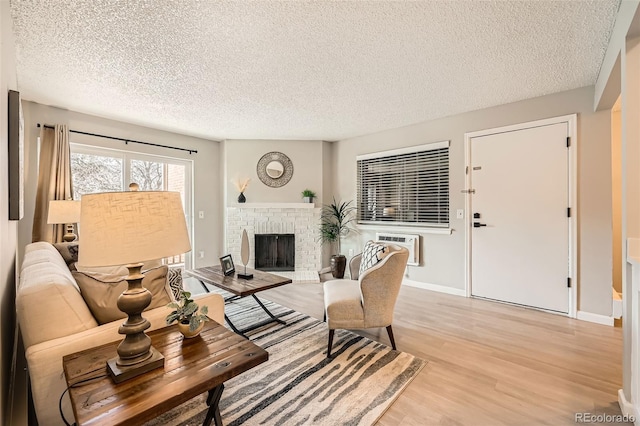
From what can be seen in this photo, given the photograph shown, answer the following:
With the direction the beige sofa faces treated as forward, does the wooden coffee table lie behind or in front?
in front

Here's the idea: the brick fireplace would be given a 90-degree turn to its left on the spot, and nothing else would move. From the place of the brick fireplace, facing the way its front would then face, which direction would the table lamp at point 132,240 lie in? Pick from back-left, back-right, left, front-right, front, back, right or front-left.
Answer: right

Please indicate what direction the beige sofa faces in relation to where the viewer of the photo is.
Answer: facing to the right of the viewer

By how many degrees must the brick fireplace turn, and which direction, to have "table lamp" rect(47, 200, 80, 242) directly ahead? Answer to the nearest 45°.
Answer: approximately 45° to its right

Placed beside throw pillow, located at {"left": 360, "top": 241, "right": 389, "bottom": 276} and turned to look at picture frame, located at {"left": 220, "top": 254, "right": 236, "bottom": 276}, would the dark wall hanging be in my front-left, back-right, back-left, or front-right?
front-left

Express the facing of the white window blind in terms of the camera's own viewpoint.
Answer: facing the viewer and to the left of the viewer

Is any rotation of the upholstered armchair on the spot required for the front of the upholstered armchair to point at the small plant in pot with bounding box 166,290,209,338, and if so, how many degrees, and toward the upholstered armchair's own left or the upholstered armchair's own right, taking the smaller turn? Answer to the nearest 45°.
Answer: approximately 45° to the upholstered armchair's own left

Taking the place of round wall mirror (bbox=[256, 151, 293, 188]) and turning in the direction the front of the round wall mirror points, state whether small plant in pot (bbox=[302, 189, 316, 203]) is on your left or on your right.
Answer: on your left

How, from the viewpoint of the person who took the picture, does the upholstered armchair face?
facing to the left of the viewer

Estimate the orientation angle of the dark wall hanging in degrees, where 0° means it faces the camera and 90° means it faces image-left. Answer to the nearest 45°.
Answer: approximately 270°

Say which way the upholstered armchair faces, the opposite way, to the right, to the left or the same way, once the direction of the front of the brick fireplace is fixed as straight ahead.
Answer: to the right

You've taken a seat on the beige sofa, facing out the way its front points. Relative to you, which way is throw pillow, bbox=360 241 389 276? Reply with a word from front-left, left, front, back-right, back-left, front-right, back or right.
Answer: front

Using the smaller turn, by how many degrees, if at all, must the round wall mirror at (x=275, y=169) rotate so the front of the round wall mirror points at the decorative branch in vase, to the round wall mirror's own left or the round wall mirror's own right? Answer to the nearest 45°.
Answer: approximately 90° to the round wall mirror's own right

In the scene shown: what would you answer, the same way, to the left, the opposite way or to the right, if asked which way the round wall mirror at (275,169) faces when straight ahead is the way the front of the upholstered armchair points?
to the left

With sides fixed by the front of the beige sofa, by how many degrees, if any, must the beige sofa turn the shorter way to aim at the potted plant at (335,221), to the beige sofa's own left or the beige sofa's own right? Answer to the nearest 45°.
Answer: approximately 45° to the beige sofa's own left

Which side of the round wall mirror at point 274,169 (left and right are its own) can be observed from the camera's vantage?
front

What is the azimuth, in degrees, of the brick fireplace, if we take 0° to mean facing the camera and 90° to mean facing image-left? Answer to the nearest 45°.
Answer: approximately 0°
